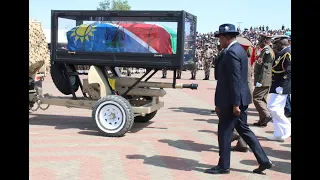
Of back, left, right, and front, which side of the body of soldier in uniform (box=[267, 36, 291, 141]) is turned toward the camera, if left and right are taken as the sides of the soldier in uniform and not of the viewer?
left

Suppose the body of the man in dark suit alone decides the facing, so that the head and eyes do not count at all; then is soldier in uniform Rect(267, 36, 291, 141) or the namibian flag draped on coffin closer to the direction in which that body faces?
the namibian flag draped on coffin

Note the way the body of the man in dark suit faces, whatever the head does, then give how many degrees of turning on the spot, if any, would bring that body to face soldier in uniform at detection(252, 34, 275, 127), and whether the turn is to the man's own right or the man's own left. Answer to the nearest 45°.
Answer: approximately 90° to the man's own right

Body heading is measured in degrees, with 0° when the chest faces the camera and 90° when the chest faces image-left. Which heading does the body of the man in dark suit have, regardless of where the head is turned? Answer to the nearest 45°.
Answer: approximately 90°

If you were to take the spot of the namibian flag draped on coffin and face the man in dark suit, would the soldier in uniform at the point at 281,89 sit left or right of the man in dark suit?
left

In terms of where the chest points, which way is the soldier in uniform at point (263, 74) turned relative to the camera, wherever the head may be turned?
to the viewer's left

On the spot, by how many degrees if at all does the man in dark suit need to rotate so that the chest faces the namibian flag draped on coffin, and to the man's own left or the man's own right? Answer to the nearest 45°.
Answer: approximately 45° to the man's own right

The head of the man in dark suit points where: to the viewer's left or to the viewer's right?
to the viewer's left

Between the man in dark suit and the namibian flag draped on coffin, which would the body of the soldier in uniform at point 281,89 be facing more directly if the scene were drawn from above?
the namibian flag draped on coffin

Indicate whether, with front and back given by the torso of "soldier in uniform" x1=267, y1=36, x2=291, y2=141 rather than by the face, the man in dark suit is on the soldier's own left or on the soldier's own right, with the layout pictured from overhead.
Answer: on the soldier's own left

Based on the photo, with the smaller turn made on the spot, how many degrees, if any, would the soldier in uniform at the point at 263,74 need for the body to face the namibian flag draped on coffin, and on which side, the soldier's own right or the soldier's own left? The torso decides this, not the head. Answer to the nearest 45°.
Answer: approximately 45° to the soldier's own left
